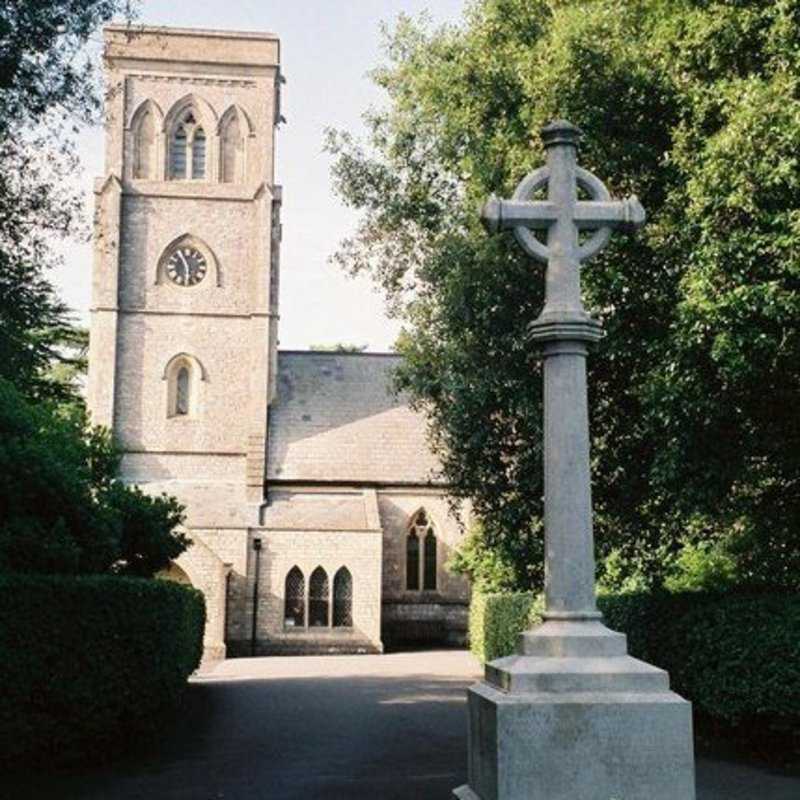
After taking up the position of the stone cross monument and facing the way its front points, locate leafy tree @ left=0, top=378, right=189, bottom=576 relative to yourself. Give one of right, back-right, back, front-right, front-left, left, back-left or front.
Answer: back-right

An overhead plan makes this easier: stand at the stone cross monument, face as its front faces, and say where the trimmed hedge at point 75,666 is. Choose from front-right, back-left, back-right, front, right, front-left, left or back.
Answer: back-right

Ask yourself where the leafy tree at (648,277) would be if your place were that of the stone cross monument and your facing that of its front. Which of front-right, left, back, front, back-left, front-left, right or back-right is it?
back

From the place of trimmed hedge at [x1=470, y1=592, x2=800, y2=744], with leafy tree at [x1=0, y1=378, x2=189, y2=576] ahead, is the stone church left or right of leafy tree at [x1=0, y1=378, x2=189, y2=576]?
right

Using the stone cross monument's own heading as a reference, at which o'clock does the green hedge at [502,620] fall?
The green hedge is roughly at 6 o'clock from the stone cross monument.

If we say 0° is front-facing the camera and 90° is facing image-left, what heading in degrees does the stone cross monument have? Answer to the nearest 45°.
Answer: approximately 0°

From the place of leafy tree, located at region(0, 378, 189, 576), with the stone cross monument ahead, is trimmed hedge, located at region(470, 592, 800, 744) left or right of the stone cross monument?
left

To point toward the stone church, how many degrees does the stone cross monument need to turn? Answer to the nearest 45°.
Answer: approximately 180°
